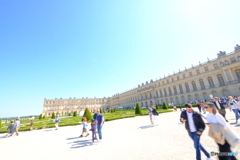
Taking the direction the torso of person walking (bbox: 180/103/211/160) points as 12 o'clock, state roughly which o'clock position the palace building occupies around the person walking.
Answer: The palace building is roughly at 5 o'clock from the person walking.

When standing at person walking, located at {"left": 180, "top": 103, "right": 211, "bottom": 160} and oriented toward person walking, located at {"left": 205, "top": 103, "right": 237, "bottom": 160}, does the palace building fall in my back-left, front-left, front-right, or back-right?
back-left

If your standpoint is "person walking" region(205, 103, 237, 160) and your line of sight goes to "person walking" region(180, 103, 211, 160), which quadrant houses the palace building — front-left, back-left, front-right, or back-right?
front-right

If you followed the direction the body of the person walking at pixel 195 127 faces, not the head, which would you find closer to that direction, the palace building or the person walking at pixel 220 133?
the person walking

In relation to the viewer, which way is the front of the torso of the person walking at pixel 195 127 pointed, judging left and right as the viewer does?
facing the viewer and to the left of the viewer

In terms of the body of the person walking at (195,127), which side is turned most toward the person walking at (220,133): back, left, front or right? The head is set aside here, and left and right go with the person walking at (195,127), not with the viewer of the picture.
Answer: left
